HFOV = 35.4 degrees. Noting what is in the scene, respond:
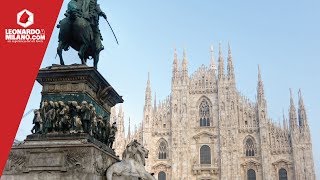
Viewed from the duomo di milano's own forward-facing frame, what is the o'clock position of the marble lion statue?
The marble lion statue is roughly at 12 o'clock from the duomo di milano.

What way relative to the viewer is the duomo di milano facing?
toward the camera

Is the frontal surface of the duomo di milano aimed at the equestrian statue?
yes
